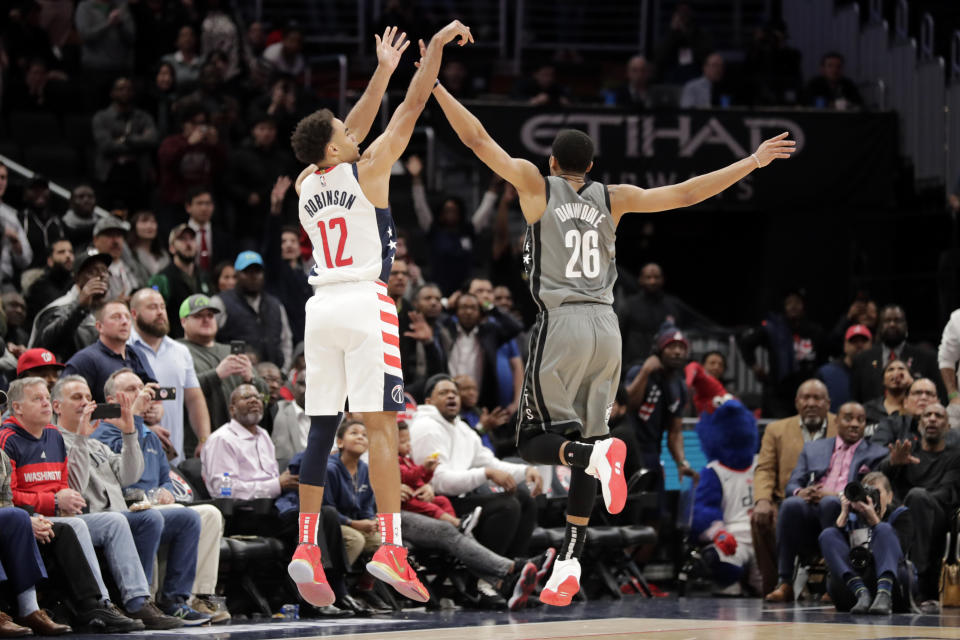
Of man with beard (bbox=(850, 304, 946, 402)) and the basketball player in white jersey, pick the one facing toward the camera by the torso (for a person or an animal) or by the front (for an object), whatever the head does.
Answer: the man with beard

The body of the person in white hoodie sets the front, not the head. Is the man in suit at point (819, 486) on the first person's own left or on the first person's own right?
on the first person's own left

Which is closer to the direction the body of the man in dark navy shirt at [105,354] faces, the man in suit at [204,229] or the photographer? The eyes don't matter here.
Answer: the photographer

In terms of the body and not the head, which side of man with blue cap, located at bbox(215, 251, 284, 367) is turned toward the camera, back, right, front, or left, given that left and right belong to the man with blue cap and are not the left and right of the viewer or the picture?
front

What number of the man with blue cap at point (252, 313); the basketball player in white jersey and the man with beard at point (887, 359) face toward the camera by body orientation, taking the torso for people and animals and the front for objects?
2

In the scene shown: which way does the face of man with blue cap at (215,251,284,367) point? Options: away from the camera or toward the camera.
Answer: toward the camera

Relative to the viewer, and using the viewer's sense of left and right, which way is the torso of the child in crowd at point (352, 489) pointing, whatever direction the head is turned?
facing the viewer and to the right of the viewer

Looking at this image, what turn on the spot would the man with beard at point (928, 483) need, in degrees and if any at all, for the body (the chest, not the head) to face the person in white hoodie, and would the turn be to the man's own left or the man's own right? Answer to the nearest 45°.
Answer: approximately 90° to the man's own right

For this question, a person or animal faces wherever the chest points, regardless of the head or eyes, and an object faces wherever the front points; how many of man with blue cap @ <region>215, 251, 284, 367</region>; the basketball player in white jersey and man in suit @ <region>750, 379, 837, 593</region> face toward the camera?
2

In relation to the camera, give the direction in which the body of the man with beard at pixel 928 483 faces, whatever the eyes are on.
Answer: toward the camera

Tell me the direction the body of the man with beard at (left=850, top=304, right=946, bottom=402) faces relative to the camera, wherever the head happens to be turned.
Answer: toward the camera
